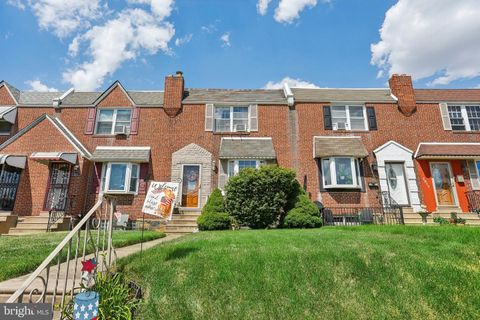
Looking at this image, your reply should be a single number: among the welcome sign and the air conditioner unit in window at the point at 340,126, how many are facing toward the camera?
2

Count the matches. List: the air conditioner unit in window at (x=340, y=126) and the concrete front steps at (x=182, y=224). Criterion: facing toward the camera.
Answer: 2

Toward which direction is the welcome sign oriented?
toward the camera

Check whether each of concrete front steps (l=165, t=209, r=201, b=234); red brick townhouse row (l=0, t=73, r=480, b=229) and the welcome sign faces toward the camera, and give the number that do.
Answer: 3

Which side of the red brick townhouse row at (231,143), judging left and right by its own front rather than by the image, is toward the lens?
front

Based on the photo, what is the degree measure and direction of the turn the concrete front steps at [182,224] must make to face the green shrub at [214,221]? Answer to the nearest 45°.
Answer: approximately 45° to its left

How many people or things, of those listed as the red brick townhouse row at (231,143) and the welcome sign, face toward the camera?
2

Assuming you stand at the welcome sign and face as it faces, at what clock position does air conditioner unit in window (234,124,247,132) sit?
The air conditioner unit in window is roughly at 7 o'clock from the welcome sign.

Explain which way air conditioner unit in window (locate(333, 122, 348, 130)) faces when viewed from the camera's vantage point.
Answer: facing the viewer

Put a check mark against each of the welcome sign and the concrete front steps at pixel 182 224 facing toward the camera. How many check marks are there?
2

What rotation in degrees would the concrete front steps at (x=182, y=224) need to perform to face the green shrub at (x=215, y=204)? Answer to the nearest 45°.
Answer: approximately 45° to its left

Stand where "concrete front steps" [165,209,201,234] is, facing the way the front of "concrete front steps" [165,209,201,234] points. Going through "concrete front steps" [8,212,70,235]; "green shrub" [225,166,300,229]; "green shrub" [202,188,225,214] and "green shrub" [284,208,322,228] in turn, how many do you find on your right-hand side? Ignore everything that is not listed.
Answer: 1

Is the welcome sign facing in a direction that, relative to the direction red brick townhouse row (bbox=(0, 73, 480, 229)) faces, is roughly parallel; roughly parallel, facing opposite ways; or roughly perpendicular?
roughly parallel
